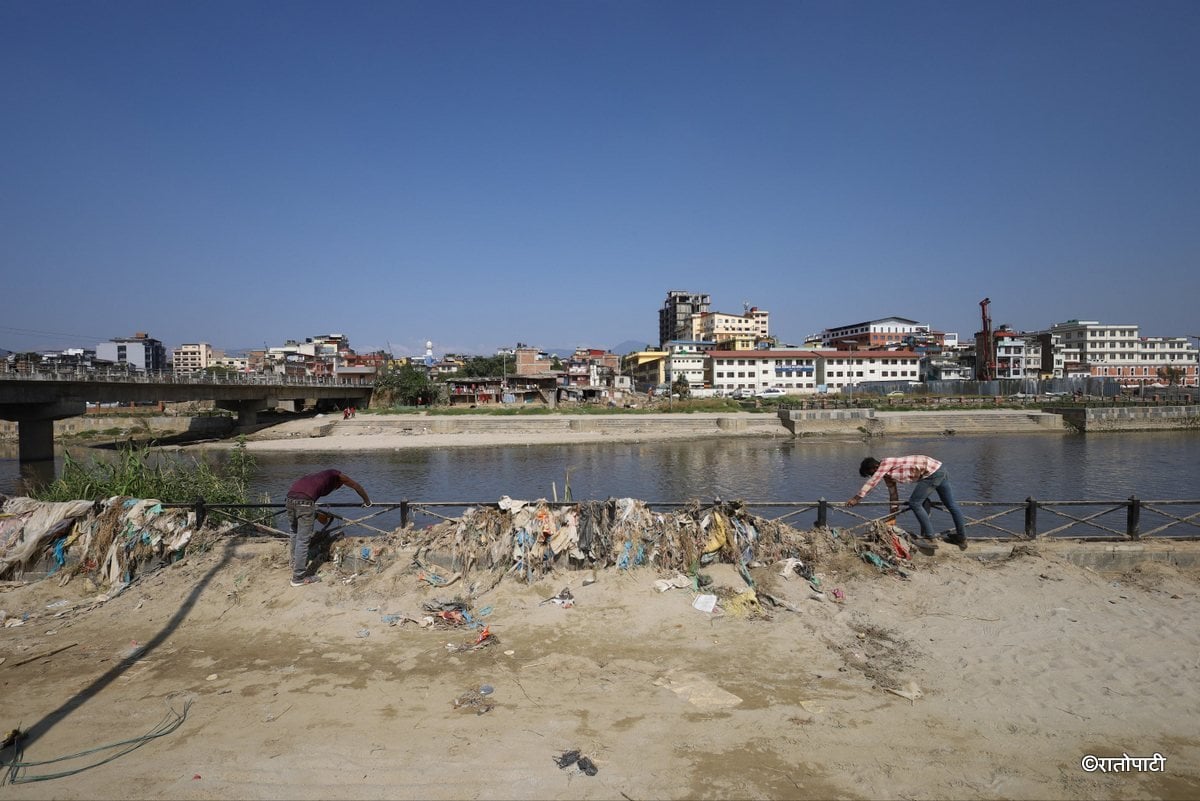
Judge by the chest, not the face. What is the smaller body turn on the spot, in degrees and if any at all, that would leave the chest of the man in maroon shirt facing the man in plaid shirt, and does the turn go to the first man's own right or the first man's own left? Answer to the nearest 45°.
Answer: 0° — they already face them

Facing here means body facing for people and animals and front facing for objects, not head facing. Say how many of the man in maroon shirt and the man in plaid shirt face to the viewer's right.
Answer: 1

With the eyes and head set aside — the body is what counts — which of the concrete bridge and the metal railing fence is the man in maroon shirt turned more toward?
the metal railing fence

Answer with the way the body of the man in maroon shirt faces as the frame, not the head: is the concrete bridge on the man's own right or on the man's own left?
on the man's own left

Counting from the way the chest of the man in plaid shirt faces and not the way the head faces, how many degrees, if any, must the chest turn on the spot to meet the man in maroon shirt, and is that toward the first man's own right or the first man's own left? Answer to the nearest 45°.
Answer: approximately 45° to the first man's own left

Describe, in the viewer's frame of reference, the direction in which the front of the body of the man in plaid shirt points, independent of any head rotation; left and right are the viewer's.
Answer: facing to the left of the viewer

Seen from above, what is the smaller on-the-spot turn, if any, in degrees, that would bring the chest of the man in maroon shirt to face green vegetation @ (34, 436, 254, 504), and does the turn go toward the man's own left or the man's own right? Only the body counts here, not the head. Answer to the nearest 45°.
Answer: approximately 135° to the man's own left

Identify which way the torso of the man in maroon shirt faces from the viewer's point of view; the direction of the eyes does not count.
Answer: to the viewer's right

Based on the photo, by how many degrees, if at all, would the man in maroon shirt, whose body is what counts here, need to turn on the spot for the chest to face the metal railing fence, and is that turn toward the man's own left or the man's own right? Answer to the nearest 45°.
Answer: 0° — they already face it

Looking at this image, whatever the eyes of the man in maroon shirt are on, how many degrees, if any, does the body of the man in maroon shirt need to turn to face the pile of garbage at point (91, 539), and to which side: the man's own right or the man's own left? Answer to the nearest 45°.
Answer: approximately 135° to the man's own left
